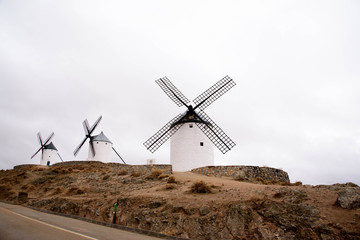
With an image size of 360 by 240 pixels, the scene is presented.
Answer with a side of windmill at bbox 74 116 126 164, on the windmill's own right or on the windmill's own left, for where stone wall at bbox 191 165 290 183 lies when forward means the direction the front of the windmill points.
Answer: on the windmill's own left

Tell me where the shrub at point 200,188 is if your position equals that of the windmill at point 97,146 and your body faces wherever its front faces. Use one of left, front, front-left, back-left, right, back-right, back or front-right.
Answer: front-left

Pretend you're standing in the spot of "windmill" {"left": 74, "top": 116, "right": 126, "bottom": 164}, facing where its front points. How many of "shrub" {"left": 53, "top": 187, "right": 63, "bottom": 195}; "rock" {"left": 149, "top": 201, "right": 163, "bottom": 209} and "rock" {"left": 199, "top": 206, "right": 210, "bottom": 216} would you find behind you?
0

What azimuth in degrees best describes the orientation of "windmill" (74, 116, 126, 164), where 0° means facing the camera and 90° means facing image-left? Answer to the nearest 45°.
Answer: approximately 45°

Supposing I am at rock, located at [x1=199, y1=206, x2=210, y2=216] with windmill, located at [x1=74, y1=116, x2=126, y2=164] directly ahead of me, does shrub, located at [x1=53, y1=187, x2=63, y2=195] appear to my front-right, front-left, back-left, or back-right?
front-left

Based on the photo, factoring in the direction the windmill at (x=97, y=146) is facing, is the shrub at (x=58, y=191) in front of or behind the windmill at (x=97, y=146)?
in front

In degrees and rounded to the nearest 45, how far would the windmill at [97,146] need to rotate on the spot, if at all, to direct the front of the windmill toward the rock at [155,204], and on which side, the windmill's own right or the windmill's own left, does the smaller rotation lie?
approximately 45° to the windmill's own left

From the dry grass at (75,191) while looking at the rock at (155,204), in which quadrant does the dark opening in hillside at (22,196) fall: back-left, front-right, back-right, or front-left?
back-right

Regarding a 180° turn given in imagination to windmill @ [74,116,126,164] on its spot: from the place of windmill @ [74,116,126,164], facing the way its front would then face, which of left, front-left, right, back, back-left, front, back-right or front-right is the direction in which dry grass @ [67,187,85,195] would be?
back-right
